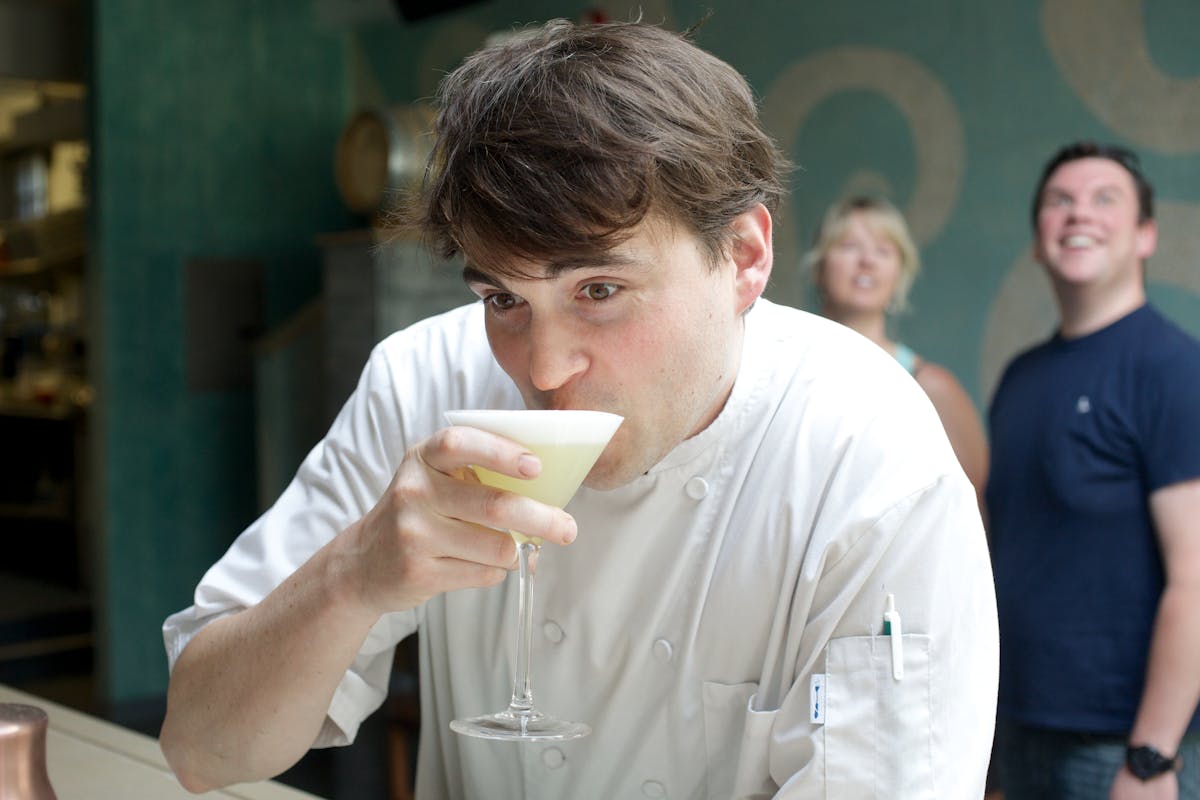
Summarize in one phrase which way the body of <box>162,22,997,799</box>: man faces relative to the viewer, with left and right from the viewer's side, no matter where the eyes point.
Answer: facing the viewer and to the left of the viewer

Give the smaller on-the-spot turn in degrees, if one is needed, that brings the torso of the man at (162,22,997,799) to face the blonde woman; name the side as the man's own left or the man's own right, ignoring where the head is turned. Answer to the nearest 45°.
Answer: approximately 135° to the man's own right

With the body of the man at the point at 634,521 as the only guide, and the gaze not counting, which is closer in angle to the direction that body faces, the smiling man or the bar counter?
the bar counter

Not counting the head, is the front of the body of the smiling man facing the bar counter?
yes

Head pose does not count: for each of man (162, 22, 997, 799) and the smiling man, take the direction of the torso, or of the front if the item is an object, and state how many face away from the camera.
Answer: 0

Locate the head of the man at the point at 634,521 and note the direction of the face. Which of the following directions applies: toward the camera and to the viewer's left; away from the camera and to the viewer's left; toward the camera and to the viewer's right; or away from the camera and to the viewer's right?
toward the camera and to the viewer's left

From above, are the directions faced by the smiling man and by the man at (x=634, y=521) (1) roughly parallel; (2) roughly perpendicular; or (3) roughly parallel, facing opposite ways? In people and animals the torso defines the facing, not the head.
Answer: roughly parallel

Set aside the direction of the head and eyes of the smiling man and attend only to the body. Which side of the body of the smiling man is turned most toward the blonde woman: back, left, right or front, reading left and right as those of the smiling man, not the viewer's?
right

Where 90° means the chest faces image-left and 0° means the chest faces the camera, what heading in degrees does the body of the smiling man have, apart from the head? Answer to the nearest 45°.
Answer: approximately 45°

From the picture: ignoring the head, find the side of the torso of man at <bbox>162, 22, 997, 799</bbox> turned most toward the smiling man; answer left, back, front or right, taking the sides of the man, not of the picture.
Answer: back
